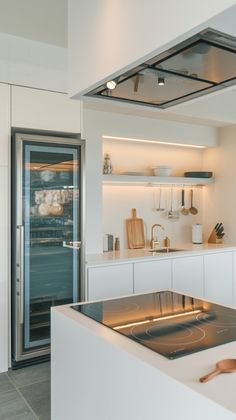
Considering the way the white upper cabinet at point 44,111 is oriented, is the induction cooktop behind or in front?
in front

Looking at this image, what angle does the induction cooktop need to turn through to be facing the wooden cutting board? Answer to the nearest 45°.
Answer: approximately 135° to its left

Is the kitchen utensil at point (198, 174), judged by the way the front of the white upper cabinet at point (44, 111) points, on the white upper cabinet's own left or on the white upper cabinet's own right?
on the white upper cabinet's own left

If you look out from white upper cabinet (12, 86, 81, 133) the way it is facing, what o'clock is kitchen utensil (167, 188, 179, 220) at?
The kitchen utensil is roughly at 9 o'clock from the white upper cabinet.

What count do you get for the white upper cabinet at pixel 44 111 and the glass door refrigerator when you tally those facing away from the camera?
0

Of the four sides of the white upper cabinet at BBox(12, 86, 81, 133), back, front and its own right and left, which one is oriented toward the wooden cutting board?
left

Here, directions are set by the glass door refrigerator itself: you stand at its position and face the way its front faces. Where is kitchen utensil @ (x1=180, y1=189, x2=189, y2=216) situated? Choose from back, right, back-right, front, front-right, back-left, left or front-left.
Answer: left

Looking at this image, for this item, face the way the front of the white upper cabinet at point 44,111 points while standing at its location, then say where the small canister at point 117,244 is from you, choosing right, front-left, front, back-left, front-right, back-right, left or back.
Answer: left

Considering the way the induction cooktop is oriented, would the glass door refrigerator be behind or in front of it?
behind

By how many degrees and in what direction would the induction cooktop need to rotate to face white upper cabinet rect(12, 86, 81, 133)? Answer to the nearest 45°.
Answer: approximately 180°

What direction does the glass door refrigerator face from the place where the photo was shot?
facing the viewer and to the right of the viewer

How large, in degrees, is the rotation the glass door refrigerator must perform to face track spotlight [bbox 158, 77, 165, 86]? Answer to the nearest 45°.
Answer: approximately 45° to its right

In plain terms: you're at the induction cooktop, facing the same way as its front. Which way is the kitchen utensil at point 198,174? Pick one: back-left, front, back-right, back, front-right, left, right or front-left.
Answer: back-left
